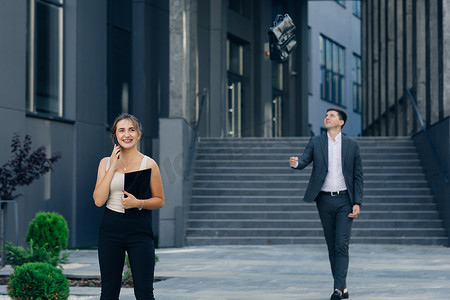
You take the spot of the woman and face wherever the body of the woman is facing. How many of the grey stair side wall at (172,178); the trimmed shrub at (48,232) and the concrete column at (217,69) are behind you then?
3

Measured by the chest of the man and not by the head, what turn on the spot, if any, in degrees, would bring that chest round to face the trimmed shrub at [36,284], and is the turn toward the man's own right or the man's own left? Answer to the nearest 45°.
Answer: approximately 90° to the man's own right

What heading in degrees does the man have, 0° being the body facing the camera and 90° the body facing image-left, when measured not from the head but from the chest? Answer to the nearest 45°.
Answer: approximately 0°

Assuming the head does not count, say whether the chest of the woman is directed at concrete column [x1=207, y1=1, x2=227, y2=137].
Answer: no

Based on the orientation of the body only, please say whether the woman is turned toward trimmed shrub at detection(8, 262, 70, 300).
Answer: no

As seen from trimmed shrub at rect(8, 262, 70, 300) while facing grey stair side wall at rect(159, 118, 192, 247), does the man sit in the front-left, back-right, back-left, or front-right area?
front-right

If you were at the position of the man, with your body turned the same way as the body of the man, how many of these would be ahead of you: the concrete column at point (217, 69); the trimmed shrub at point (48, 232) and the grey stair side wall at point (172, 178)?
0

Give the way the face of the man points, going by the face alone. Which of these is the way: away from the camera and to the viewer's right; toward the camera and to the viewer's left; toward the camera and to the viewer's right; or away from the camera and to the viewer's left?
toward the camera and to the viewer's left

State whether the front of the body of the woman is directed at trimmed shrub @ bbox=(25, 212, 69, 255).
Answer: no

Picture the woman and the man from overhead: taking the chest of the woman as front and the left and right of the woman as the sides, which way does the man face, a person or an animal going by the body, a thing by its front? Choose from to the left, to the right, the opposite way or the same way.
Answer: the same way

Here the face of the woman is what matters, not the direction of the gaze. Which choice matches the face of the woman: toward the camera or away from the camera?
toward the camera

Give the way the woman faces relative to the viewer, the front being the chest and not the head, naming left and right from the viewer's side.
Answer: facing the viewer

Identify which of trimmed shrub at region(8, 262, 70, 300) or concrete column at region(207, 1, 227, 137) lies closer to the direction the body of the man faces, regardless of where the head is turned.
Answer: the trimmed shrub

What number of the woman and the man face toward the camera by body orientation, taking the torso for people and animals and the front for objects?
2

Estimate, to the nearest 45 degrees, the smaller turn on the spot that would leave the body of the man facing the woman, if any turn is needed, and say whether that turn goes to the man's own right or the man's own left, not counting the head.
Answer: approximately 45° to the man's own right

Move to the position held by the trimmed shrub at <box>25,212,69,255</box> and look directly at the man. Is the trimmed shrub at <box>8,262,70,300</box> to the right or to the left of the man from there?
right

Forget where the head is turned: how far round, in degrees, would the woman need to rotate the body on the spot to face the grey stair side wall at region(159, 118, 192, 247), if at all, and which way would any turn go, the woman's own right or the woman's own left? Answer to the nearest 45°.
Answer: approximately 180°
